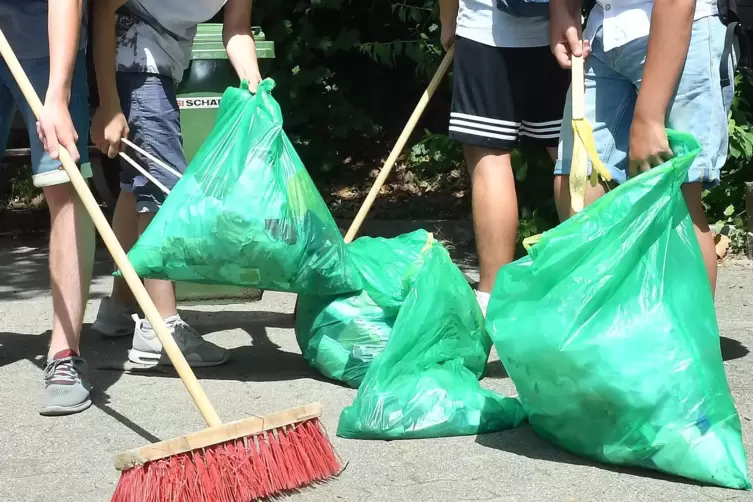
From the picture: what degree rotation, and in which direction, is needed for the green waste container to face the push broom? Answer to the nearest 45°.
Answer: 0° — it already faces it

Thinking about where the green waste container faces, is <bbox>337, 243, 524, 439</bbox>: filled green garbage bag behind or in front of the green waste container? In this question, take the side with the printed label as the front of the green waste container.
in front

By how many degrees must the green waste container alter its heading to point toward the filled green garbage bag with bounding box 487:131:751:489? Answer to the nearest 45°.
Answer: approximately 45° to its left

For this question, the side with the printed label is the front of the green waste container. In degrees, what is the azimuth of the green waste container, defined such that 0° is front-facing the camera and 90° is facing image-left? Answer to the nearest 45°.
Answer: approximately 0°

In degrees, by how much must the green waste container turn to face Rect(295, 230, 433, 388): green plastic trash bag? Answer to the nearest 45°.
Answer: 0° — it already faces it
